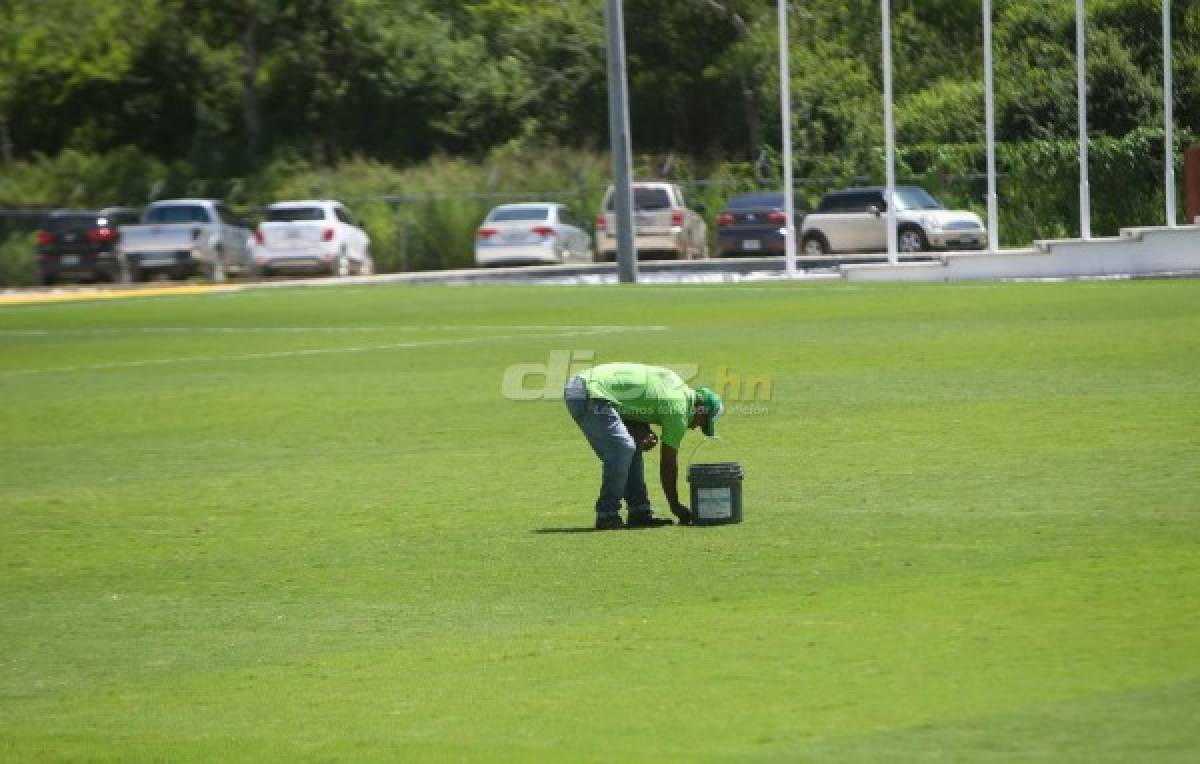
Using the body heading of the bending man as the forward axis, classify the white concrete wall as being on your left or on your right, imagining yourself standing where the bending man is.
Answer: on your left

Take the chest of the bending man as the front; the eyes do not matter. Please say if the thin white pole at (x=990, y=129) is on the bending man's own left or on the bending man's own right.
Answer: on the bending man's own left

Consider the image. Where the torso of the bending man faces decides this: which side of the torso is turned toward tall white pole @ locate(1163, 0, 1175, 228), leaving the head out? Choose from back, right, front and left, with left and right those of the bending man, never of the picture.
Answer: left

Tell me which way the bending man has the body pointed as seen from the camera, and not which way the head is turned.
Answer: to the viewer's right
